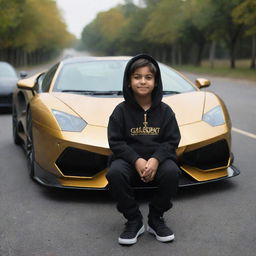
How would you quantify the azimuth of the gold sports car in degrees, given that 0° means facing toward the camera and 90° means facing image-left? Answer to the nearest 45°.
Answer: approximately 0°

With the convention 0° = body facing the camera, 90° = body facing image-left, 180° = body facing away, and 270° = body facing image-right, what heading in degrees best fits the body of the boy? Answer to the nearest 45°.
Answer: approximately 0°
